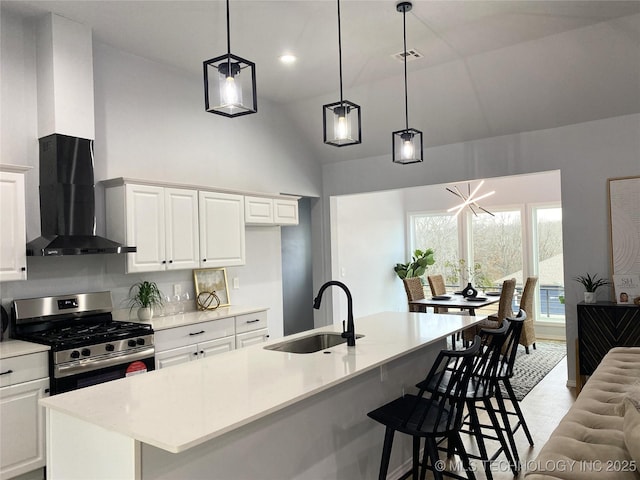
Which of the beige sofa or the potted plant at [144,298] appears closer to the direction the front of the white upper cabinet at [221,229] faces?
the beige sofa

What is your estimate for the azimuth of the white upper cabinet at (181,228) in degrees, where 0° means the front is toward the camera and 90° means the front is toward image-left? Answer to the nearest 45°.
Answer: approximately 315°

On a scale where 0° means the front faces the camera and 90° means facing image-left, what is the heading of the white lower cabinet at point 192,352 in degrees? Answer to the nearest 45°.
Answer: approximately 315°

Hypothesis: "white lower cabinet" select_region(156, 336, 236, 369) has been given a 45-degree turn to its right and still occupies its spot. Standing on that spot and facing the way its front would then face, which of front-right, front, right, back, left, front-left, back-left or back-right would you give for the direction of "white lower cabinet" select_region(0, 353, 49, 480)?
front-right

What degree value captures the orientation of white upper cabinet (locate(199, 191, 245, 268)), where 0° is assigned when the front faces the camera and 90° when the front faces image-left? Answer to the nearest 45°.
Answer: approximately 315°

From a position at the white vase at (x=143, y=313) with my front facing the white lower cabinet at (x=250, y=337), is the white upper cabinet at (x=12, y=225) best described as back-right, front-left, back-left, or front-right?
back-right

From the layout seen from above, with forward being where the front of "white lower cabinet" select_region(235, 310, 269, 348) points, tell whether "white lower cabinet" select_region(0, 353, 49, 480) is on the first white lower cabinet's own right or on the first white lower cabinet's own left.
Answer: on the first white lower cabinet's own right

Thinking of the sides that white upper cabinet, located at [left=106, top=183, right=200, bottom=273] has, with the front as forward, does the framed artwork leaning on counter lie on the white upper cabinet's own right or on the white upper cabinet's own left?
on the white upper cabinet's own left

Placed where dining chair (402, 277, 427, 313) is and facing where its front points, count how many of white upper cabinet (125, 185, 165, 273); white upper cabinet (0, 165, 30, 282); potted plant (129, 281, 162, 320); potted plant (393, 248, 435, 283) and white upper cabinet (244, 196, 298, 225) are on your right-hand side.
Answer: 4

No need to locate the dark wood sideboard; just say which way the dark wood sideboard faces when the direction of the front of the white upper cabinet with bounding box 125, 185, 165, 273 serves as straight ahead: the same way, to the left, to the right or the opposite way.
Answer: to the right
